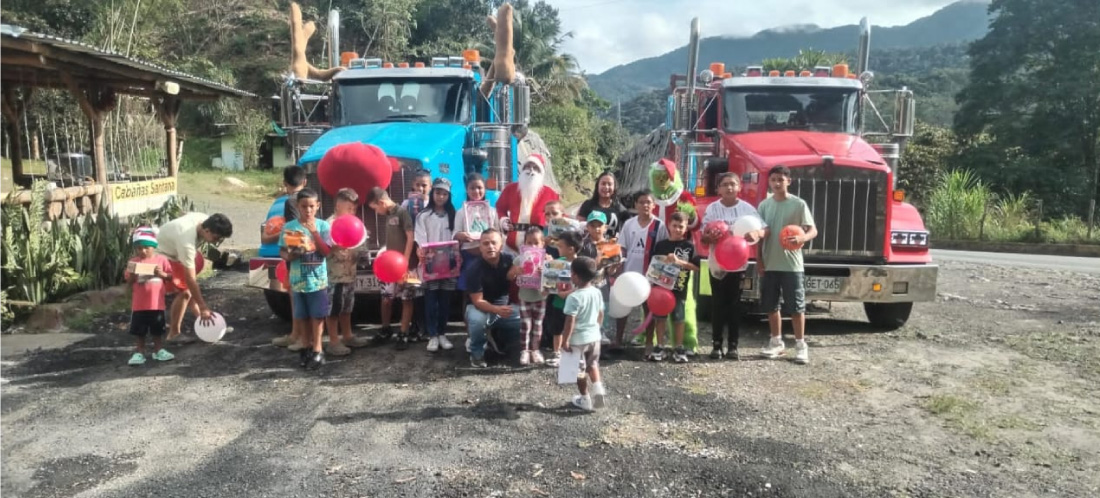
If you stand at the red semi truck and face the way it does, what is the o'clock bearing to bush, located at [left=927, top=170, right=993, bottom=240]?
The bush is roughly at 8 o'clock from the red semi truck.

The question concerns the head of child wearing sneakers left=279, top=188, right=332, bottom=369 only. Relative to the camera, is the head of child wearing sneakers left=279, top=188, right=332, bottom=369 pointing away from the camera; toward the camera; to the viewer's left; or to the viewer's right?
toward the camera

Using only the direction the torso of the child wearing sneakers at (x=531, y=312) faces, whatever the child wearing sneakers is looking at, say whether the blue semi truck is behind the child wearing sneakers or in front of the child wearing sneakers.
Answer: behind

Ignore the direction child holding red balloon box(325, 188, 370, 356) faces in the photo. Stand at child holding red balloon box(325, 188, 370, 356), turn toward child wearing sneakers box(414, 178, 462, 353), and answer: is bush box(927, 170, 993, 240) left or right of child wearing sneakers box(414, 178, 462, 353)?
left

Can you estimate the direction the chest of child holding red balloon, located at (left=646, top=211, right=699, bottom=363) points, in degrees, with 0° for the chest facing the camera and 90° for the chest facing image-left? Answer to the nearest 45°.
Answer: approximately 0°

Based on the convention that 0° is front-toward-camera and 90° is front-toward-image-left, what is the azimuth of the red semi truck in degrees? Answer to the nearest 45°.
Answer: approximately 315°

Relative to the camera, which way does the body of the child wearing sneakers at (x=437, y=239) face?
toward the camera

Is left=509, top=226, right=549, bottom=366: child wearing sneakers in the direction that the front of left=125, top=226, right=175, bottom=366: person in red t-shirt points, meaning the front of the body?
no

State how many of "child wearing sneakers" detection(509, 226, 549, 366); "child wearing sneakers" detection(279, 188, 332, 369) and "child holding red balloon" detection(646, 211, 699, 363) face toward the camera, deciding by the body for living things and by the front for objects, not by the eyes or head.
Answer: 3

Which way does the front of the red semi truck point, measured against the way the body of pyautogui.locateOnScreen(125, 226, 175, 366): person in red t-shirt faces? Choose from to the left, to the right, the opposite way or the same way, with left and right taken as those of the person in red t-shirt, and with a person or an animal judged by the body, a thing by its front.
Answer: the same way

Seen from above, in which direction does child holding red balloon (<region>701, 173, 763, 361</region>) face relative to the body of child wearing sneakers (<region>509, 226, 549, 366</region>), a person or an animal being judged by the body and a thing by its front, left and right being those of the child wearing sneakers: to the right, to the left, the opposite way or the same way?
the same way

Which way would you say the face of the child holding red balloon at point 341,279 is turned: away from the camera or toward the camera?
toward the camera

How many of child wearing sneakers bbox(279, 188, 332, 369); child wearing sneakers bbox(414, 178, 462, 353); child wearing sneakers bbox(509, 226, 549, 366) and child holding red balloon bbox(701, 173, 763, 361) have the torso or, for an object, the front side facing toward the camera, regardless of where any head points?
4

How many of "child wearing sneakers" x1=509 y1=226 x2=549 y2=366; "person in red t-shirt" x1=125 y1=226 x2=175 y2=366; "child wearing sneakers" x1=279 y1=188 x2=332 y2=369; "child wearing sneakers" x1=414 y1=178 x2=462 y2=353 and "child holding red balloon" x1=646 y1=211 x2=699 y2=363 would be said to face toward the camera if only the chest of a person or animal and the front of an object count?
5

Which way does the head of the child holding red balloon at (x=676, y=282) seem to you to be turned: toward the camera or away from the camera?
toward the camera

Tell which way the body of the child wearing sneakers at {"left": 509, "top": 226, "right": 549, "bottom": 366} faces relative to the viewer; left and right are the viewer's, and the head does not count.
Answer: facing the viewer

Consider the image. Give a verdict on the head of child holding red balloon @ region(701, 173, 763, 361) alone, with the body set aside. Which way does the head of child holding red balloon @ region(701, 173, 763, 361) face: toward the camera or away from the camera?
toward the camera

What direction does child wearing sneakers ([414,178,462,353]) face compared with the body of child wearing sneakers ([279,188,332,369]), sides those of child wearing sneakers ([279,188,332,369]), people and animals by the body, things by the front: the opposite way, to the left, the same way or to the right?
the same way
